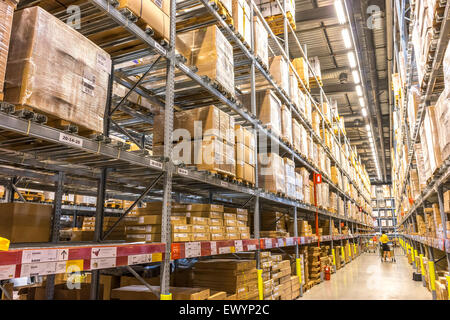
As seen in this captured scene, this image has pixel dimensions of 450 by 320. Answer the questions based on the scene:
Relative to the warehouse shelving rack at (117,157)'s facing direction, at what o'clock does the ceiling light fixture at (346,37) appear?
The ceiling light fixture is roughly at 9 o'clock from the warehouse shelving rack.

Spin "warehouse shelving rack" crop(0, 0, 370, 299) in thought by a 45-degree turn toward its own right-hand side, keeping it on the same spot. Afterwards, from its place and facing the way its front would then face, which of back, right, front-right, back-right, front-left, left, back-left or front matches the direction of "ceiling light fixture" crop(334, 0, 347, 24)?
back-left

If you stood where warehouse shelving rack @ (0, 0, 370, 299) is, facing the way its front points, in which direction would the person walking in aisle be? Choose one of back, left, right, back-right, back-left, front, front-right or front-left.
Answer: left

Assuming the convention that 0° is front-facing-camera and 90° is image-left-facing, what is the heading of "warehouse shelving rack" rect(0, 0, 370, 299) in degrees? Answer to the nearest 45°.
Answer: approximately 315°

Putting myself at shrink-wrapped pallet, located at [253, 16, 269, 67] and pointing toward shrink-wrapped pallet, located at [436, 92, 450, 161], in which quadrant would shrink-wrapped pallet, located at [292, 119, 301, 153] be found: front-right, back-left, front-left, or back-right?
back-left

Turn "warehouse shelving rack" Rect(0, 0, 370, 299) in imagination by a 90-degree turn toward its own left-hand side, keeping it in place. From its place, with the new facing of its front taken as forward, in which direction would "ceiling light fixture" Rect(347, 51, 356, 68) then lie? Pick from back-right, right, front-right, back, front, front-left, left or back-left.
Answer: front

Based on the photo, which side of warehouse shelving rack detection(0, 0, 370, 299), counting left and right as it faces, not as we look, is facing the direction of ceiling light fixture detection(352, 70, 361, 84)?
left
